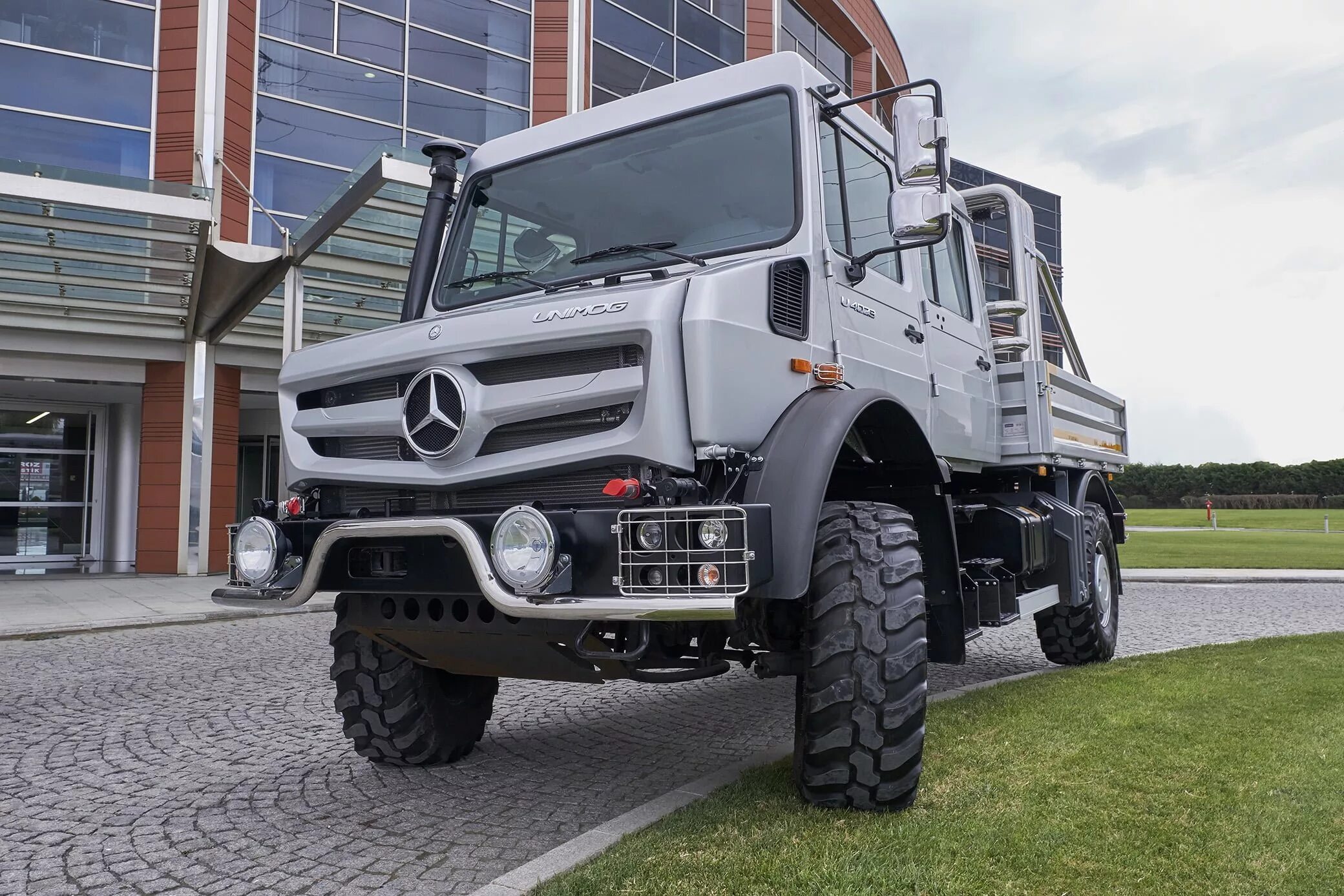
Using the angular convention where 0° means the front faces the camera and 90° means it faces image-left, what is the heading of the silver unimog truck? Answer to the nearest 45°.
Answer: approximately 45°

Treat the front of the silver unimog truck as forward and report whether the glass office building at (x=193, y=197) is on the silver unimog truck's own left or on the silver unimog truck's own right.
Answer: on the silver unimog truck's own right
